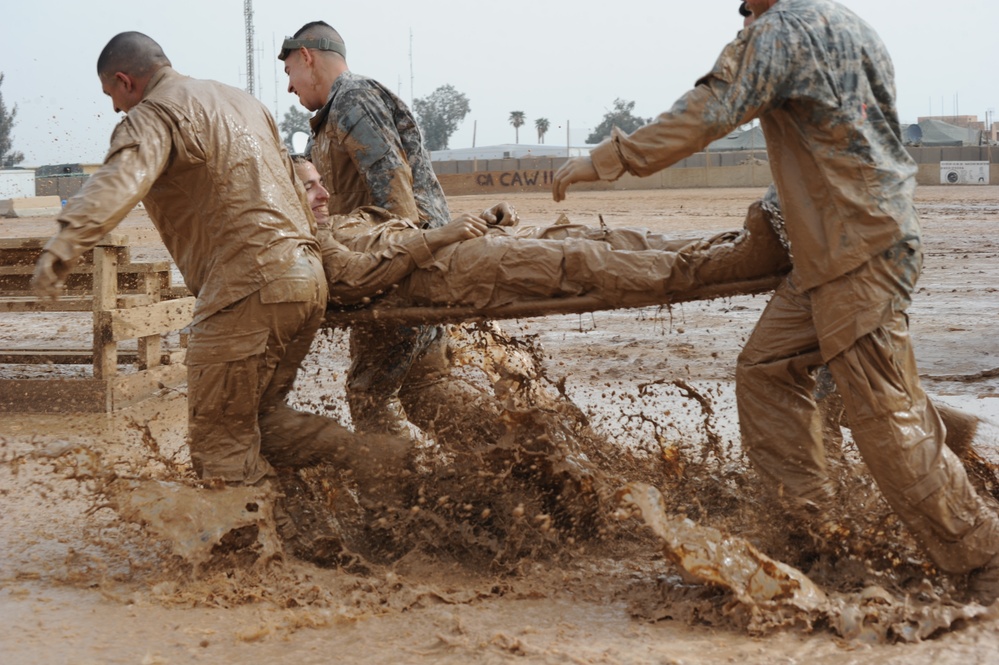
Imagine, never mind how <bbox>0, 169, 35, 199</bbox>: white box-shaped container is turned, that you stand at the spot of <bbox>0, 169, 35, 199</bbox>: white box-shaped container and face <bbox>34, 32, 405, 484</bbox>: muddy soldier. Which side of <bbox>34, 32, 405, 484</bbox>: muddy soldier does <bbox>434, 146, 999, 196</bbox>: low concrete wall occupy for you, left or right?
left

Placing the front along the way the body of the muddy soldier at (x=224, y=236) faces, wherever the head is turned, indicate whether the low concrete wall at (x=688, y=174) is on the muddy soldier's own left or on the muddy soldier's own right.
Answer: on the muddy soldier's own right

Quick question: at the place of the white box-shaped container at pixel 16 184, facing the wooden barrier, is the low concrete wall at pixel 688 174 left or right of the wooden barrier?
left

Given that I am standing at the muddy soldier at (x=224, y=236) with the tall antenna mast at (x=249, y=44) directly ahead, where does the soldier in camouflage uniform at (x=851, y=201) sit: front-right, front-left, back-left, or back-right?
back-right

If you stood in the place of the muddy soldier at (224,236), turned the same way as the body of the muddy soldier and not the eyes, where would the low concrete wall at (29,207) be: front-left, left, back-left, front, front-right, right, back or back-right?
front-right

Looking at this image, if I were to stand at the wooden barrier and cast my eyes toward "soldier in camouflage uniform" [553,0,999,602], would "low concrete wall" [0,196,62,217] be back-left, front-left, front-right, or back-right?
back-left

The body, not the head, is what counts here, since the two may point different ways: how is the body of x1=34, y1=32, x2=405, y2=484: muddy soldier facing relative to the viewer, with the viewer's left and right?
facing away from the viewer and to the left of the viewer

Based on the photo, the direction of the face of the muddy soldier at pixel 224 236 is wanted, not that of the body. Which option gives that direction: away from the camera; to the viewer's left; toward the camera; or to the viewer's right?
to the viewer's left

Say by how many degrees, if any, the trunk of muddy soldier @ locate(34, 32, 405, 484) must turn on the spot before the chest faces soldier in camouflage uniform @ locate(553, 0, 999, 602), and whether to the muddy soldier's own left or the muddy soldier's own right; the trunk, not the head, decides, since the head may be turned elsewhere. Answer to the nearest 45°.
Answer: approximately 180°

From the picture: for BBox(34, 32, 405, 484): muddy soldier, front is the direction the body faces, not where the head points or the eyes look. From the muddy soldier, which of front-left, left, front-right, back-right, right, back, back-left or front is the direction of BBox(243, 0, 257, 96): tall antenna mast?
front-right
